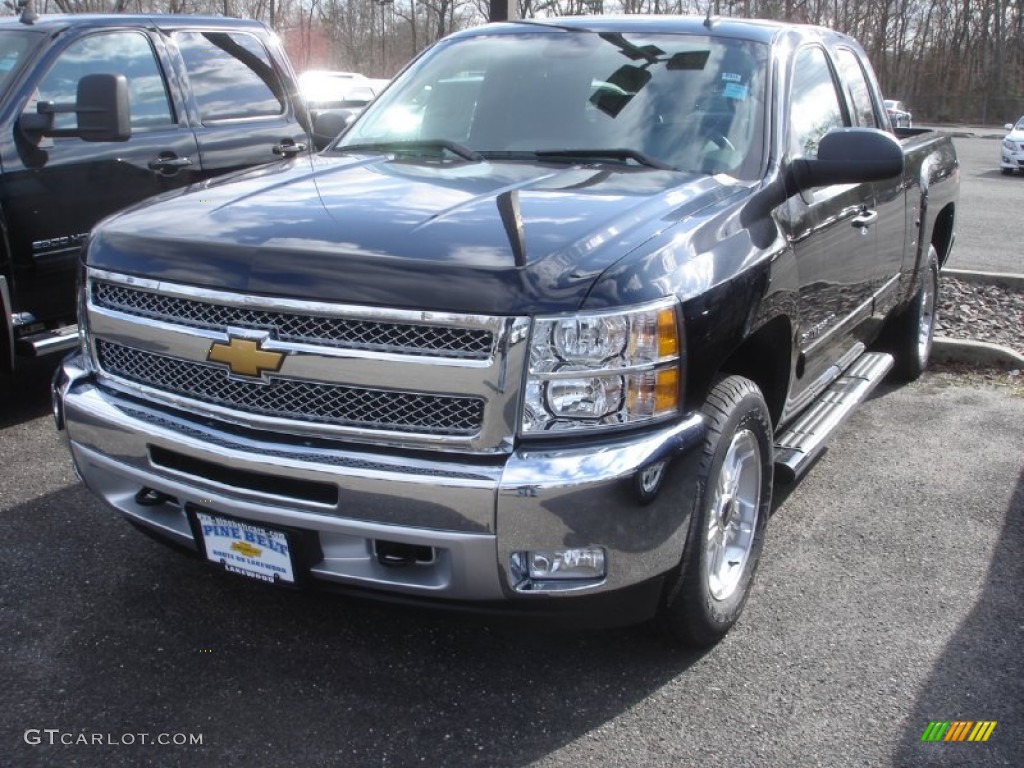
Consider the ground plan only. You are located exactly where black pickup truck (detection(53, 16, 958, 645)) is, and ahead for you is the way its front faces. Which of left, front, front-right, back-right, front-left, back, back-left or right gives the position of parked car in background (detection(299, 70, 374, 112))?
back-right

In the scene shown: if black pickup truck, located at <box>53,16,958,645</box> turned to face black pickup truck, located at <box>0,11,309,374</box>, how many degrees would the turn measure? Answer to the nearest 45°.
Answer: approximately 90° to its right

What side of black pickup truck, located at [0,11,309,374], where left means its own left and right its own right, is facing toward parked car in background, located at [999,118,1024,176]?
back

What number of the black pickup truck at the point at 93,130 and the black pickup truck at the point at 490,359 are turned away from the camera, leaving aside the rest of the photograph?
0
